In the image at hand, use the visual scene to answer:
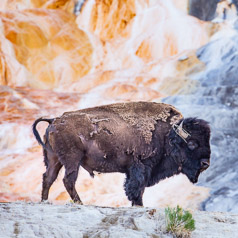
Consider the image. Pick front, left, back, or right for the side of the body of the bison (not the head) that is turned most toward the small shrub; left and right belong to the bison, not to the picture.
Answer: right

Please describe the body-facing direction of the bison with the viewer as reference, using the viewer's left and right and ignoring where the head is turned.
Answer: facing to the right of the viewer
